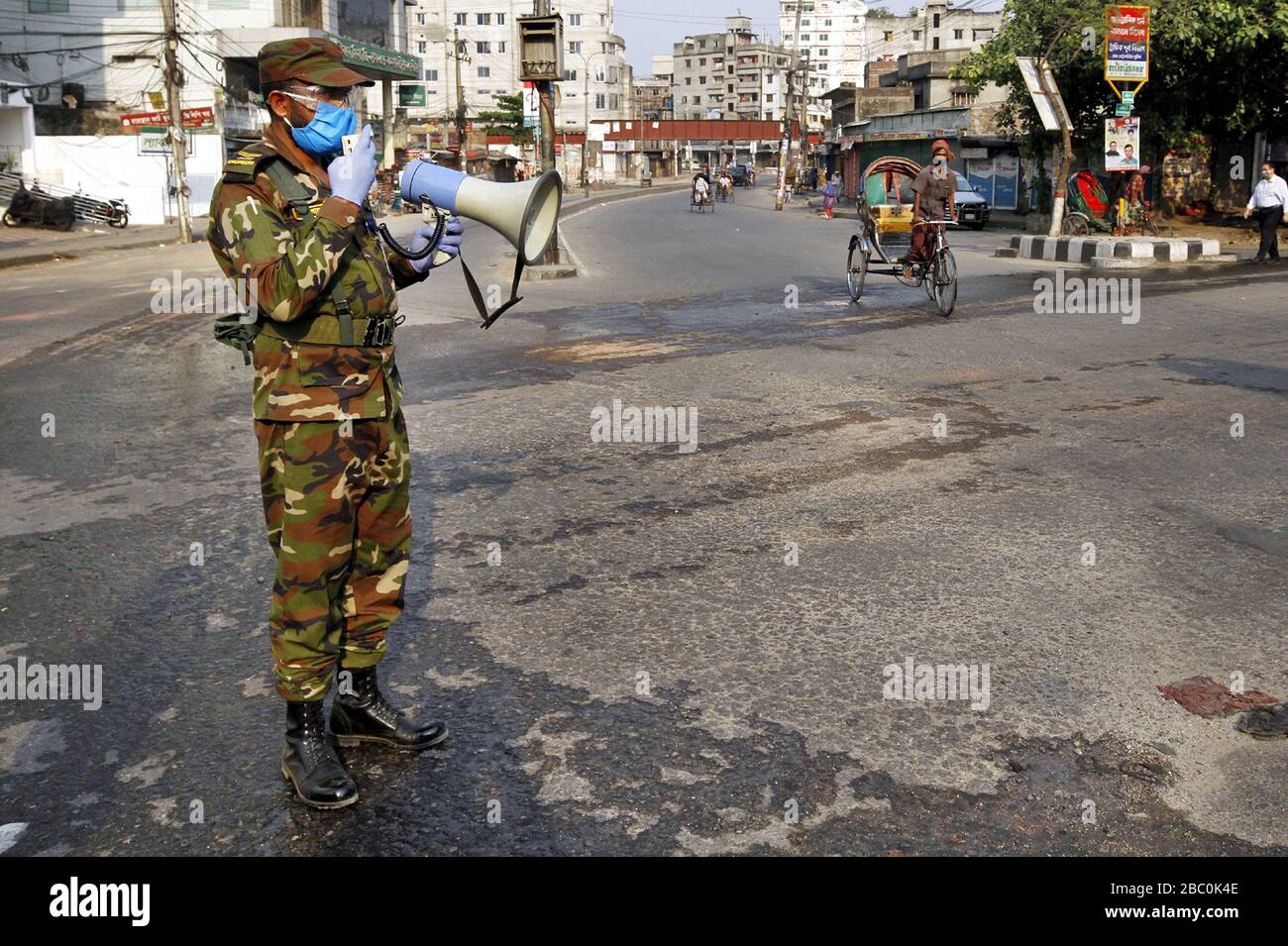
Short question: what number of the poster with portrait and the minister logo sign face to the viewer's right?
0

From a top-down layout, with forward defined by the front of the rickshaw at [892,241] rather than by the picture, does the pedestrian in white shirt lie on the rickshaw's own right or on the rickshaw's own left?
on the rickshaw's own left

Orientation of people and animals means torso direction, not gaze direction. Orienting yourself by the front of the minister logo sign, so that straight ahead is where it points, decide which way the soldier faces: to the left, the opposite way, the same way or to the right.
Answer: to the left

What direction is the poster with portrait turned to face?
toward the camera

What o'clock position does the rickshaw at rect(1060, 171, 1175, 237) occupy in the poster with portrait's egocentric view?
The rickshaw is roughly at 6 o'clock from the poster with portrait.

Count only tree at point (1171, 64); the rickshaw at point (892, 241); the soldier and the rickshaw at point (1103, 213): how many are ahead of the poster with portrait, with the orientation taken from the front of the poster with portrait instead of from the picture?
2

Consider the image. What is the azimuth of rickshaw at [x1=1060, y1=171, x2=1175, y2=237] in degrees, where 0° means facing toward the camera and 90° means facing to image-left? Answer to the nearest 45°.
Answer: approximately 270°

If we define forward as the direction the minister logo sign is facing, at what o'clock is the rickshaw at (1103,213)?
The rickshaw is roughly at 6 o'clock from the minister logo sign.

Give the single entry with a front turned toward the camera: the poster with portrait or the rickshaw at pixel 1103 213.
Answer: the poster with portrait

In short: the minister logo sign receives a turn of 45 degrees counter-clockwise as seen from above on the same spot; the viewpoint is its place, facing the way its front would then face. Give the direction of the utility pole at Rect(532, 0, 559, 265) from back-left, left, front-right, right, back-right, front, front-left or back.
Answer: right

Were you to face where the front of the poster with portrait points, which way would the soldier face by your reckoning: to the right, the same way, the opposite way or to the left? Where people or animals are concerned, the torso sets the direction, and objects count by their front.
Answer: to the left

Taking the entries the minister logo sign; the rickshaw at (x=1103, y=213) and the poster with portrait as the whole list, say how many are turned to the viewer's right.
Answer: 1

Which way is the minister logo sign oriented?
toward the camera

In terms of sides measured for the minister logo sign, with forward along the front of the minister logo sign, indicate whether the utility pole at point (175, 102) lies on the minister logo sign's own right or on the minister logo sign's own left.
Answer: on the minister logo sign's own right

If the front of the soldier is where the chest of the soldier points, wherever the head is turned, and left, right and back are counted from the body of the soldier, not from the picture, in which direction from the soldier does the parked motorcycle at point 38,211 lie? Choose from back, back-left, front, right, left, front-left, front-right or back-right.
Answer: back-left
